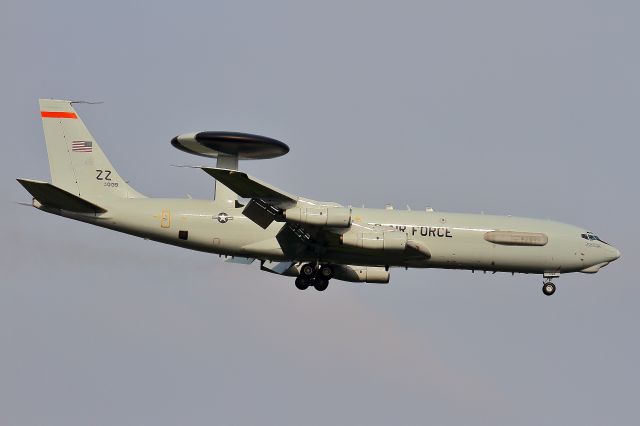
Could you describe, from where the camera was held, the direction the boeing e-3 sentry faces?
facing to the right of the viewer
